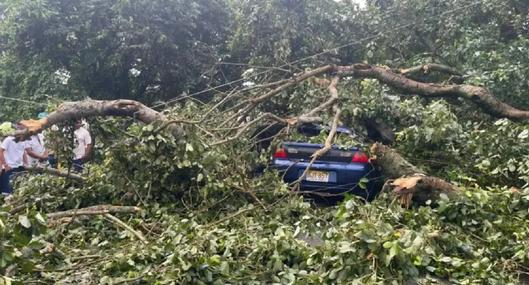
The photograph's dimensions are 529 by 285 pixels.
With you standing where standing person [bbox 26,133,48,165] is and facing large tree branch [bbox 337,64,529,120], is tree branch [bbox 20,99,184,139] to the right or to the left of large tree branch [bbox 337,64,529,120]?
right

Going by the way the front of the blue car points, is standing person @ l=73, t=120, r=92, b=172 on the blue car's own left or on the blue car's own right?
on the blue car's own left

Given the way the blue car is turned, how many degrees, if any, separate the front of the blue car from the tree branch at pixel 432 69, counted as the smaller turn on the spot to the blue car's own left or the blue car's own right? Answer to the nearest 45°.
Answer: approximately 45° to the blue car's own right

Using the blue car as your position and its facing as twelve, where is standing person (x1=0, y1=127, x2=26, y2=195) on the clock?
The standing person is roughly at 9 o'clock from the blue car.

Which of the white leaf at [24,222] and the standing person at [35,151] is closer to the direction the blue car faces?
the standing person

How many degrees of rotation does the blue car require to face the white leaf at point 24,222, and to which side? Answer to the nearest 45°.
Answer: approximately 135° to its left

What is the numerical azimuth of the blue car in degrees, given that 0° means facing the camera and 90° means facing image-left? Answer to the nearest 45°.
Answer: approximately 180°

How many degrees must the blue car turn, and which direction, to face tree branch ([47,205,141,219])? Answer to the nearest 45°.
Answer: approximately 135° to its left

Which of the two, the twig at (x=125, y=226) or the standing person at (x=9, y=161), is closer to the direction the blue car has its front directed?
the standing person

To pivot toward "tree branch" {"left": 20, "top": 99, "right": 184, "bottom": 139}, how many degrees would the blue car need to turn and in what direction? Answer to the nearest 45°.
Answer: approximately 135° to its left
